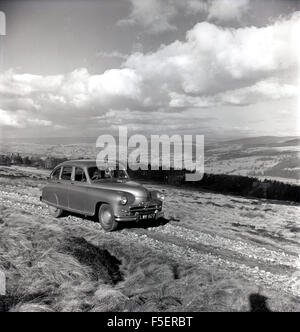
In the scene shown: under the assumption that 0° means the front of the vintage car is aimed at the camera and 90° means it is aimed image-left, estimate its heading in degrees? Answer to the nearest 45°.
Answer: approximately 315°
